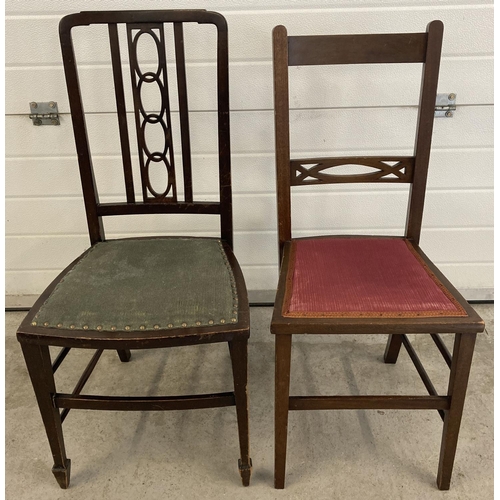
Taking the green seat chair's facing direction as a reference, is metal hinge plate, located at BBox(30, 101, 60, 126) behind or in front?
behind

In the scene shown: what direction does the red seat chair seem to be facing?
toward the camera

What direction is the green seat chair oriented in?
toward the camera

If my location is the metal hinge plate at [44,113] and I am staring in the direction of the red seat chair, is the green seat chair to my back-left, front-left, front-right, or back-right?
front-right

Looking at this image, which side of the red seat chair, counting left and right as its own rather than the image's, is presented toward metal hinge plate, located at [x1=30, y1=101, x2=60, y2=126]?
right

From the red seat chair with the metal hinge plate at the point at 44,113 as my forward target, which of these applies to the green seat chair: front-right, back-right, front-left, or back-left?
front-left

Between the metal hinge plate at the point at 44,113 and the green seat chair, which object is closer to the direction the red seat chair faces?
the green seat chair

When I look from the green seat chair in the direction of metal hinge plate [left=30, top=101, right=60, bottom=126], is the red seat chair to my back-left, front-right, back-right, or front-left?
back-right

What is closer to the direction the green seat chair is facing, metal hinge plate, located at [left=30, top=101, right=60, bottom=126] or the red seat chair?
the red seat chair

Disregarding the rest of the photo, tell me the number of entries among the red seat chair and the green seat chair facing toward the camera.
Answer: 2

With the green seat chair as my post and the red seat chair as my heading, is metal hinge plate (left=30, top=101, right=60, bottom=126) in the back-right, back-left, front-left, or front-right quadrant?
back-left
